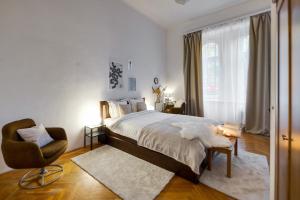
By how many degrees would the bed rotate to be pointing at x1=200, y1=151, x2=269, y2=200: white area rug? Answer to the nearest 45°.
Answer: approximately 45° to its left

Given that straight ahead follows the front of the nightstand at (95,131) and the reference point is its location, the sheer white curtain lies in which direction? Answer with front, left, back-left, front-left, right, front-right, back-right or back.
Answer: front-left

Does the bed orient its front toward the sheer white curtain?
no

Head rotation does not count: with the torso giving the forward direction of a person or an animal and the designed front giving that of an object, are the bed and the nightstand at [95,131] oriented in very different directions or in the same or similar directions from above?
same or similar directions

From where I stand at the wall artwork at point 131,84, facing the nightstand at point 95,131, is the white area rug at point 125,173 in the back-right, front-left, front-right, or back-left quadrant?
front-left

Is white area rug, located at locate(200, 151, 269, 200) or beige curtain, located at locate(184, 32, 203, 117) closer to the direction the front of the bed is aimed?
the white area rug

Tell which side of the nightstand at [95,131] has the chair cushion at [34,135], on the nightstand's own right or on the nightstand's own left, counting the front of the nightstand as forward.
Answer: on the nightstand's own right

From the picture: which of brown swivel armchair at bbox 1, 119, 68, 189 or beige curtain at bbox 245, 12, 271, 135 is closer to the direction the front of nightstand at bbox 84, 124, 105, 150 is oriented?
the beige curtain

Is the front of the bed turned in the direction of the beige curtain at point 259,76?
no

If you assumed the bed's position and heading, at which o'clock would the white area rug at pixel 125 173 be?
The white area rug is roughly at 3 o'clock from the bed.

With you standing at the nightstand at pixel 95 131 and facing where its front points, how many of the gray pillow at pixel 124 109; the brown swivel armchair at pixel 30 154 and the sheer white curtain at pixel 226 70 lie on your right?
1

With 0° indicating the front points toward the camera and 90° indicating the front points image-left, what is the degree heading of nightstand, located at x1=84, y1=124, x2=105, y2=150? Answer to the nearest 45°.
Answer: approximately 315°

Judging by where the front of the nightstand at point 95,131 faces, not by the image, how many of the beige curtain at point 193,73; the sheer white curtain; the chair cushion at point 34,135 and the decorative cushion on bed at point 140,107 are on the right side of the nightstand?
1

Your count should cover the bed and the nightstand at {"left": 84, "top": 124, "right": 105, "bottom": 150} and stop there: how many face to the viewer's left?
0

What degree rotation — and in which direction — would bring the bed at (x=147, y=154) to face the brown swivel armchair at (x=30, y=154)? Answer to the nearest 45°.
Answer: approximately 135° to its right
